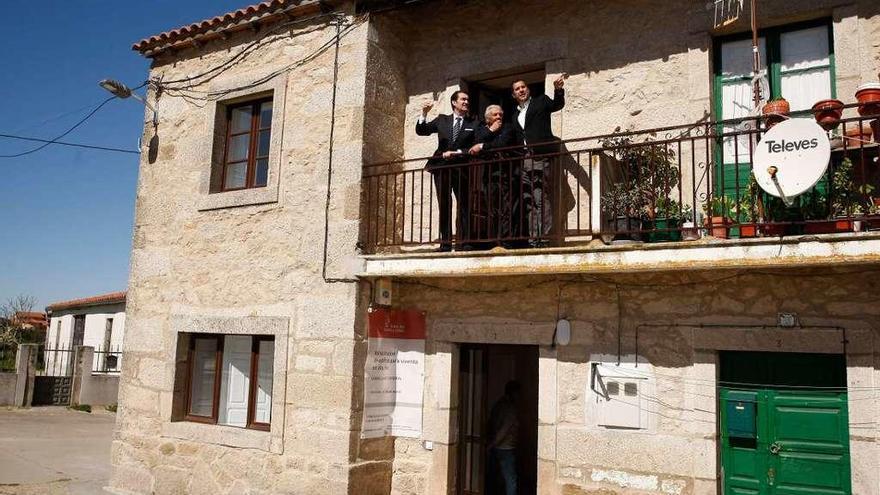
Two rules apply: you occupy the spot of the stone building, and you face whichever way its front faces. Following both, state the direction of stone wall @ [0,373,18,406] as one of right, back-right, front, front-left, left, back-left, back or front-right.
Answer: back-right

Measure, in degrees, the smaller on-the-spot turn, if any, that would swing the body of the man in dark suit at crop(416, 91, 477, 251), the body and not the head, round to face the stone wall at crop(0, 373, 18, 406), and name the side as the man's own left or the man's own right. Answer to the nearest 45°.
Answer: approximately 135° to the man's own right

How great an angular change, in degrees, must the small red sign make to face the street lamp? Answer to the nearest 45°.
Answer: approximately 135° to its right

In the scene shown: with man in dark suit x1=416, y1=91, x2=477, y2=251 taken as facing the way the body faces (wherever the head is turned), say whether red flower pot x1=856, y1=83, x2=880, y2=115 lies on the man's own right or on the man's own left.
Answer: on the man's own left

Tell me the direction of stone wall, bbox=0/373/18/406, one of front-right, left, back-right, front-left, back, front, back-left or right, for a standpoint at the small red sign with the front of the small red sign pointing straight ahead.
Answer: back-right

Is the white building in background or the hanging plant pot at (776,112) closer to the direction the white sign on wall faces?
the hanging plant pot

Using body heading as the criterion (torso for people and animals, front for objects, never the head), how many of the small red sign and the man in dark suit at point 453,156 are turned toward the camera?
2

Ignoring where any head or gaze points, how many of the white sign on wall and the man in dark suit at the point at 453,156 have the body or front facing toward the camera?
2

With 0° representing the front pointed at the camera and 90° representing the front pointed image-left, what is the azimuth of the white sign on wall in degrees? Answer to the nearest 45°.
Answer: approximately 0°
